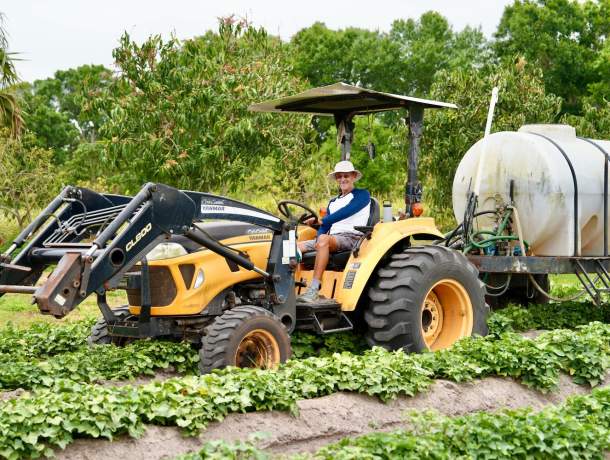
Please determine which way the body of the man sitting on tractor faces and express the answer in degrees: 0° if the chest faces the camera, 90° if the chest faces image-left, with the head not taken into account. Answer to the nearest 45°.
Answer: approximately 45°

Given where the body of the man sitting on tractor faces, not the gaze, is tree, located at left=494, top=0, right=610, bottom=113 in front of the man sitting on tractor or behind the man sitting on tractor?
behind

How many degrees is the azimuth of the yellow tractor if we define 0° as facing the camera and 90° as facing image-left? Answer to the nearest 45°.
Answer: approximately 45°

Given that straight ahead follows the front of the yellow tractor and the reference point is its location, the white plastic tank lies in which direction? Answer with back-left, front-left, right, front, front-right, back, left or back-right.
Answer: back

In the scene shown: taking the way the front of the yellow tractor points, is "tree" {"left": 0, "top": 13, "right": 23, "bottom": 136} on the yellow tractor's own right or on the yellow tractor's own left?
on the yellow tractor's own right

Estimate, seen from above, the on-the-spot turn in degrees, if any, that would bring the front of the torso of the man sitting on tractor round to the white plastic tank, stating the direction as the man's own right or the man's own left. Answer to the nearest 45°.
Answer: approximately 180°
